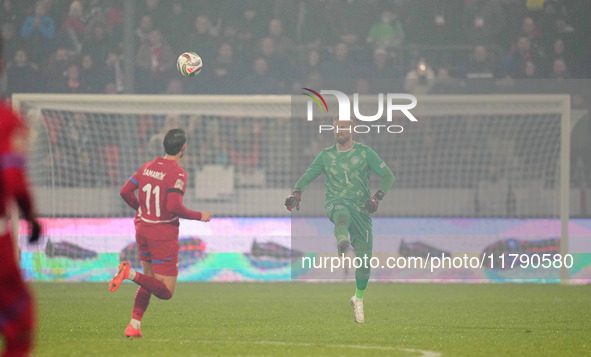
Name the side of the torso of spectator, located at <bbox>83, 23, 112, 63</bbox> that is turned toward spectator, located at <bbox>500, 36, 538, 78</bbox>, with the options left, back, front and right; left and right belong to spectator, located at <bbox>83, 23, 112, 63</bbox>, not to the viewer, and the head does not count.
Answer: left

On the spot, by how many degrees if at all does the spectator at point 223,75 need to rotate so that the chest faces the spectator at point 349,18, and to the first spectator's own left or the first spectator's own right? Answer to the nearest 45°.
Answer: approximately 90° to the first spectator's own left

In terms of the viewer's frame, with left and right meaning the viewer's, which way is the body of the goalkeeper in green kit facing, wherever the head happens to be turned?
facing the viewer

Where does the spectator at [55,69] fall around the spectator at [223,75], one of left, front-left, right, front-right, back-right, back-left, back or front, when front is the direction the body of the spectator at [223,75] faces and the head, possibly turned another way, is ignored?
right

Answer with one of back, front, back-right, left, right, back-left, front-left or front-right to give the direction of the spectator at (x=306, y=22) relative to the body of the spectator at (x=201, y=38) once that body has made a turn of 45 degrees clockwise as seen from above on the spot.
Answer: back-left

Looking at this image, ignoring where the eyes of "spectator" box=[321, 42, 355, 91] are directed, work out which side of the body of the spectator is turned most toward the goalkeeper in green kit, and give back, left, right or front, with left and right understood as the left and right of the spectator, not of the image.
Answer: front

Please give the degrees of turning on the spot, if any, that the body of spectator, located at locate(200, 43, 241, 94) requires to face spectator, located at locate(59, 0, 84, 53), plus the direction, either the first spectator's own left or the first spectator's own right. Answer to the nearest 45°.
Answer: approximately 90° to the first spectator's own right

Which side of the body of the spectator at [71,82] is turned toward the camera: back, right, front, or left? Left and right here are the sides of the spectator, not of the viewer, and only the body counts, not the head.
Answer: front
